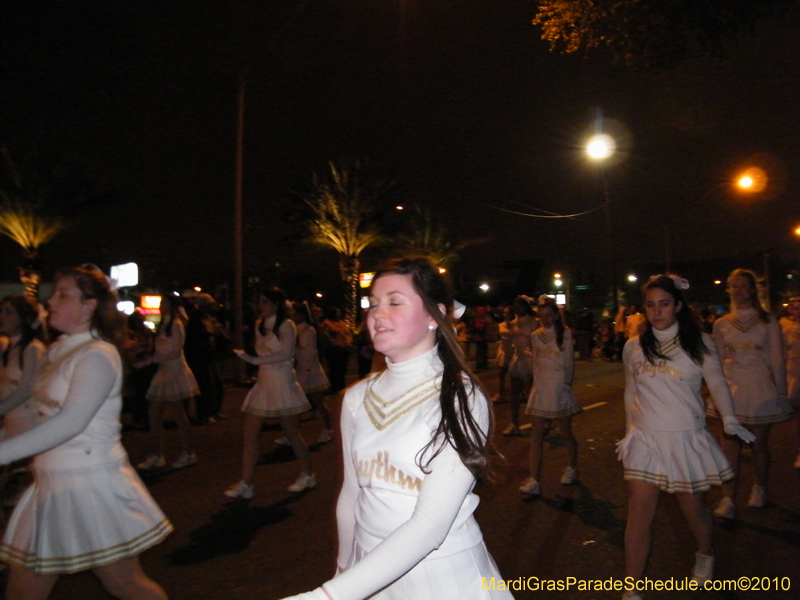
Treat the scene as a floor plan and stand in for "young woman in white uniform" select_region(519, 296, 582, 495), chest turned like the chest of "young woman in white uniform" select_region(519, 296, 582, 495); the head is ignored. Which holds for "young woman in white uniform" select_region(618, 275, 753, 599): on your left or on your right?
on your left

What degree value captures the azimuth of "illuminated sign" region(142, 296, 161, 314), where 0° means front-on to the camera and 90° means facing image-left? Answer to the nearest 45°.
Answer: approximately 0°

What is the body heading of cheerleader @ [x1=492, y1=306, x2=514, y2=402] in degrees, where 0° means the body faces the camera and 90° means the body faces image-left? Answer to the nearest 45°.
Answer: approximately 45°

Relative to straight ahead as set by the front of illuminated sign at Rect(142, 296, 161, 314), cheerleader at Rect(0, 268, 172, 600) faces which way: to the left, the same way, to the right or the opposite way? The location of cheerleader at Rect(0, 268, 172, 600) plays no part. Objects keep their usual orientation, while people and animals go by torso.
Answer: to the right

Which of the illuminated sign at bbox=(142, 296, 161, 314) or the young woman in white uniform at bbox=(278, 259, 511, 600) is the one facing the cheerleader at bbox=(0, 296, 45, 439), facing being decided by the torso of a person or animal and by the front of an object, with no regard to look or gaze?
the illuminated sign

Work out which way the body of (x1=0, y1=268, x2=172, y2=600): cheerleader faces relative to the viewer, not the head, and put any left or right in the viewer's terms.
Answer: facing to the left of the viewer

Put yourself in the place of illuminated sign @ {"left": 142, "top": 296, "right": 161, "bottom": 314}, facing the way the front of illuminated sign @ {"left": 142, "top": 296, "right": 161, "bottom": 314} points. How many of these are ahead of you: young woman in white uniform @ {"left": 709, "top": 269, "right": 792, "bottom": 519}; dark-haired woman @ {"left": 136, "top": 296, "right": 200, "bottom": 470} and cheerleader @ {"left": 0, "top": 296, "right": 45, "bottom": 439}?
3
